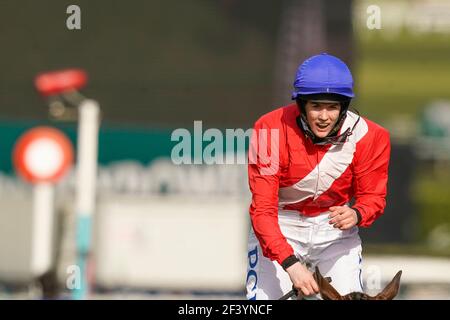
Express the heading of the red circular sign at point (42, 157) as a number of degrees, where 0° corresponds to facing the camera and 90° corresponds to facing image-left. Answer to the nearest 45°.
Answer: approximately 0°

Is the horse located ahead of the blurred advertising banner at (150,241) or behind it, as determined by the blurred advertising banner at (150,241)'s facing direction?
ahead

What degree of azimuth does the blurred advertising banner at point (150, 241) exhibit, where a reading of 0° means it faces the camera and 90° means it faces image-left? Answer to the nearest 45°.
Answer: approximately 0°

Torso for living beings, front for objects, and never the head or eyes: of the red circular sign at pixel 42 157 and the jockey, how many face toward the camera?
2

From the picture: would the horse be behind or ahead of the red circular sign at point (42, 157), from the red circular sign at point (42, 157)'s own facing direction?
ahead

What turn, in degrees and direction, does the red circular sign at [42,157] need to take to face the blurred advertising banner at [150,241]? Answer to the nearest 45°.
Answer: approximately 135° to its left

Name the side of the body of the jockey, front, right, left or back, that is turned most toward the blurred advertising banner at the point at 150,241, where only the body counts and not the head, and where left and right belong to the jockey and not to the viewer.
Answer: back

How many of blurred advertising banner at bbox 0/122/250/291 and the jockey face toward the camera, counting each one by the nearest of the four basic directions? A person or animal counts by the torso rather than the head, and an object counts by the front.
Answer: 2

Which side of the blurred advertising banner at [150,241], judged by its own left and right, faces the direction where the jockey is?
front
